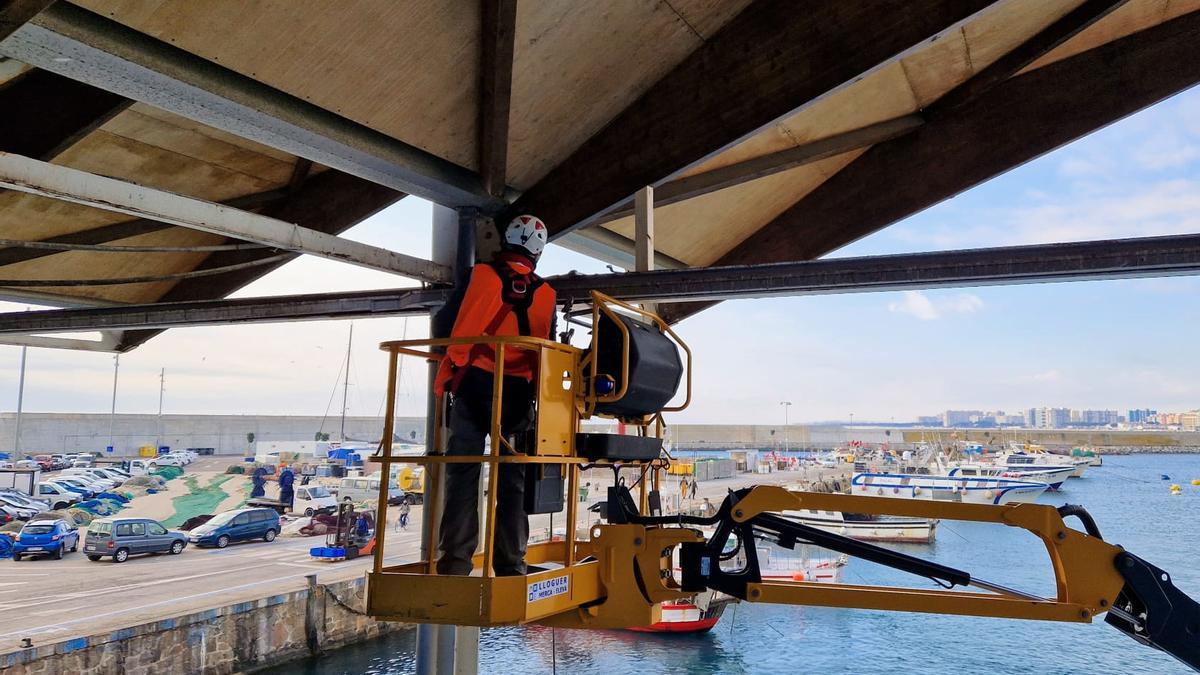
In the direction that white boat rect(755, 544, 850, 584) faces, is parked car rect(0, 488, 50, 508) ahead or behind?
behind

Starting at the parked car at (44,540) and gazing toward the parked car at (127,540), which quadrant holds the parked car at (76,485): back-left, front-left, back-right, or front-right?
back-left

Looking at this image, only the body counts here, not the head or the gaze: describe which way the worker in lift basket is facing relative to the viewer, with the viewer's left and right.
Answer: facing away from the viewer and to the right of the viewer

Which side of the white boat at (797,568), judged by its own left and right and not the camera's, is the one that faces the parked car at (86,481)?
back

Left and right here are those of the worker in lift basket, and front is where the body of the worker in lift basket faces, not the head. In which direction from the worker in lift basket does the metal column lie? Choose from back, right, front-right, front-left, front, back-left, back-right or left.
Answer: front-left

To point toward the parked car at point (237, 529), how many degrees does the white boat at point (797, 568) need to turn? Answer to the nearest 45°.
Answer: approximately 180°

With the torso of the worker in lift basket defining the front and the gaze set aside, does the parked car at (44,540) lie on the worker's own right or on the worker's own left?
on the worker's own left

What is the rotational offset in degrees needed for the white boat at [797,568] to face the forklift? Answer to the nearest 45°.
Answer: approximately 135° to its right

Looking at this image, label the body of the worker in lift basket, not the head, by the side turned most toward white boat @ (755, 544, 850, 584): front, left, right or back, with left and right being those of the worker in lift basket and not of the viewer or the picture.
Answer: front

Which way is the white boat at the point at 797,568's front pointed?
to the viewer's right

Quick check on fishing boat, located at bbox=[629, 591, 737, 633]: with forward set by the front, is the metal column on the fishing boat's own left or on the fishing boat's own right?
on the fishing boat's own right

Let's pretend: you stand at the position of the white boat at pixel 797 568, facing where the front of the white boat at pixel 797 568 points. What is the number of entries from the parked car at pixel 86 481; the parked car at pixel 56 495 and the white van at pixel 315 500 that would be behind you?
3

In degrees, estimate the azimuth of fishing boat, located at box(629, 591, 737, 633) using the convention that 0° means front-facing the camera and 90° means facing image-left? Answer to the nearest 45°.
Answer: approximately 270°
